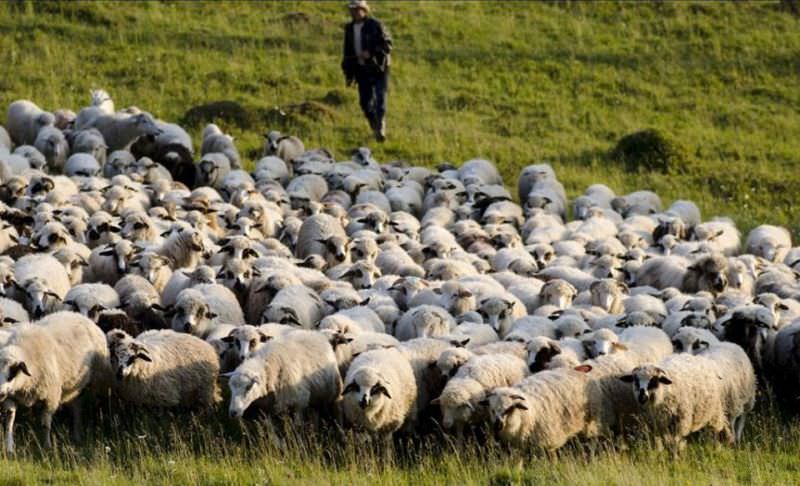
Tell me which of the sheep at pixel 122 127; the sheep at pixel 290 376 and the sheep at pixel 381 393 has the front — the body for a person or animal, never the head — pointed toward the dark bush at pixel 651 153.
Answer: the sheep at pixel 122 127

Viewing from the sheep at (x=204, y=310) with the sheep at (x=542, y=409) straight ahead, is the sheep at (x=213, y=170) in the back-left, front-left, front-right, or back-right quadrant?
back-left

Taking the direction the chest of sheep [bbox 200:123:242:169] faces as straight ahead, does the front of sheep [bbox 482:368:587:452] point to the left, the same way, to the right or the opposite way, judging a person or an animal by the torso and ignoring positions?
to the right

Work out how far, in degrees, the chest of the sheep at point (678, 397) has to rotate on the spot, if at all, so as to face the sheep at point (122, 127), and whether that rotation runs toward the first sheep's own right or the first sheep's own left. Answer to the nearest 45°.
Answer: approximately 90° to the first sheep's own right

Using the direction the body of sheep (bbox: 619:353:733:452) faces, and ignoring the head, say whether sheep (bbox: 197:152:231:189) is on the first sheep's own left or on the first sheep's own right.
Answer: on the first sheep's own right

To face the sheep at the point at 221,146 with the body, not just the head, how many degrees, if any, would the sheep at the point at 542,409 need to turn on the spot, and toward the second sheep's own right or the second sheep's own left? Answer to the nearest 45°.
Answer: approximately 90° to the second sheep's own right

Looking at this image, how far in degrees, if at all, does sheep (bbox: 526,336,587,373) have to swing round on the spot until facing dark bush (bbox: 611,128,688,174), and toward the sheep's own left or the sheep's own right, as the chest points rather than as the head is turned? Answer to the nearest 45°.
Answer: approximately 135° to the sheep's own right

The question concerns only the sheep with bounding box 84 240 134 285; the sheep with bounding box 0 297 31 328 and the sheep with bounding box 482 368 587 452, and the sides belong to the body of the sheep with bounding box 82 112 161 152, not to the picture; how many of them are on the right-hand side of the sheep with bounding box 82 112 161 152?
3

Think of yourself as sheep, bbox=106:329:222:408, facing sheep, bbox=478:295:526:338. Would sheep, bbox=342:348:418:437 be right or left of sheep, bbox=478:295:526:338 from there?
right

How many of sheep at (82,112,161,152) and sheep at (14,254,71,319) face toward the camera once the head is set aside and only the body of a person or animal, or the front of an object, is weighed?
1

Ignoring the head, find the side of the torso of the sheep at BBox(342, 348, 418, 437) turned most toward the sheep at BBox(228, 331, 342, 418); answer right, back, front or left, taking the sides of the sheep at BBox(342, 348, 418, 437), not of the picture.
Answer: right
